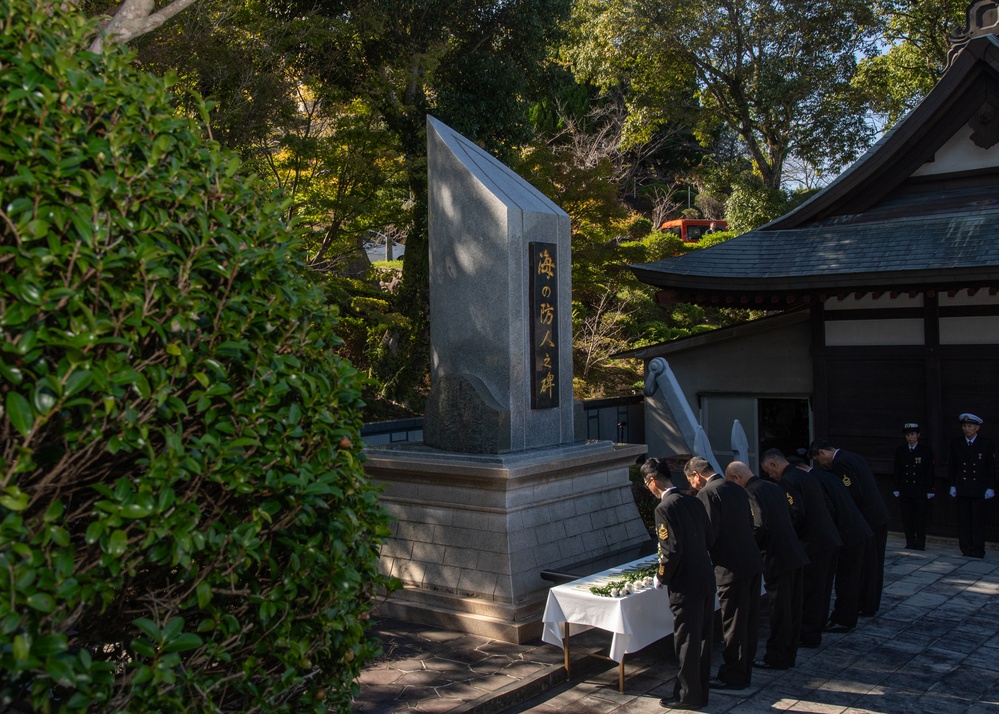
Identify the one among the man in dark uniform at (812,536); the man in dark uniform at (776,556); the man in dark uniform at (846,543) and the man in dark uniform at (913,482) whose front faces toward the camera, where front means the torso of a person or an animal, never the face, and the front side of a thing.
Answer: the man in dark uniform at (913,482)

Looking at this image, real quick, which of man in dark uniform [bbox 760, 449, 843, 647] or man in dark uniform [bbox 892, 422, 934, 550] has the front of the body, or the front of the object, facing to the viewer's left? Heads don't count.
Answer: man in dark uniform [bbox 760, 449, 843, 647]

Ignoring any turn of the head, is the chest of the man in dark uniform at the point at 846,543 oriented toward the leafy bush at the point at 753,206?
no

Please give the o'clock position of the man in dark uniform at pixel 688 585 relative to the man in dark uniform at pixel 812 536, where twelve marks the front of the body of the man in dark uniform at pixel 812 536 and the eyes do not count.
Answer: the man in dark uniform at pixel 688 585 is roughly at 10 o'clock from the man in dark uniform at pixel 812 536.

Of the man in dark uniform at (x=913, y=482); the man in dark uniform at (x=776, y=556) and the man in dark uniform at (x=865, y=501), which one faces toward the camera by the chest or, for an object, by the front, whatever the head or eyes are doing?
the man in dark uniform at (x=913, y=482)

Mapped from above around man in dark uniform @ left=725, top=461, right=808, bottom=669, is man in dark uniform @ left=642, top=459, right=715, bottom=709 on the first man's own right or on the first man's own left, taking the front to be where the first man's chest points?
on the first man's own left

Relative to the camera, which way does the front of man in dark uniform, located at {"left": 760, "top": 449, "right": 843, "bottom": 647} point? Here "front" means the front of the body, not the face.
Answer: to the viewer's left

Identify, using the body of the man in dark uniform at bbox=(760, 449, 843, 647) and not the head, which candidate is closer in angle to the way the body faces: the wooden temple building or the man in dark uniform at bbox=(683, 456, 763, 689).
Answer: the man in dark uniform

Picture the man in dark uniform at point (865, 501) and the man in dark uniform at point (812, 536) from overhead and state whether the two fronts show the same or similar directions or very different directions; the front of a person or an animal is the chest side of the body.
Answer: same or similar directions

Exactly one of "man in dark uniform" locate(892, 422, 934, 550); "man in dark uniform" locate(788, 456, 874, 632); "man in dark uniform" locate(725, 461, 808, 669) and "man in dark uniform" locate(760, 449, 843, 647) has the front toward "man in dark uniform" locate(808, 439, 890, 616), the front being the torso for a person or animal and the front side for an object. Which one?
"man in dark uniform" locate(892, 422, 934, 550)

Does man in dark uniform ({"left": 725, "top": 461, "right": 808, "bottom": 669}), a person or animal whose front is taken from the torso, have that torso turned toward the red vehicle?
no

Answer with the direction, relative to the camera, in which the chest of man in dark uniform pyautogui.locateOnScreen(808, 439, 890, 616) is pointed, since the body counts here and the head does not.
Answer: to the viewer's left

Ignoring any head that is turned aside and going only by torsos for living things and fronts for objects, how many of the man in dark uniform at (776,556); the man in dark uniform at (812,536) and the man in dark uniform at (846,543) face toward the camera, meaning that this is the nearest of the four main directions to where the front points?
0

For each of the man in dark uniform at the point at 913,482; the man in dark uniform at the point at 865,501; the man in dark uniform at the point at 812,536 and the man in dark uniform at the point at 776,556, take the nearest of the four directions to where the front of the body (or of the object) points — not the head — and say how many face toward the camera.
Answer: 1

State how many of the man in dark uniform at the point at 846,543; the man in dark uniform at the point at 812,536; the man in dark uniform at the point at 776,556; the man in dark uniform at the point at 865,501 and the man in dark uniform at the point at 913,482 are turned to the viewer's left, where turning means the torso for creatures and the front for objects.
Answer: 4

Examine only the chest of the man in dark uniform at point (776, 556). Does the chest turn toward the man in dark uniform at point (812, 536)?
no

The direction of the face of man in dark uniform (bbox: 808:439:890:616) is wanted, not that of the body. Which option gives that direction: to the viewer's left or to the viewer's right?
to the viewer's left

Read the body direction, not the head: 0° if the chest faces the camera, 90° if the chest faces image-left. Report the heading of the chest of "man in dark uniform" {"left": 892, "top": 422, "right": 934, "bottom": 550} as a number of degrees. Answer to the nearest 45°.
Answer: approximately 0°

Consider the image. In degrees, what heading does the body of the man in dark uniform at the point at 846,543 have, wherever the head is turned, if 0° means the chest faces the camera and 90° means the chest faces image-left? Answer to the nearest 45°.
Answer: approximately 90°
